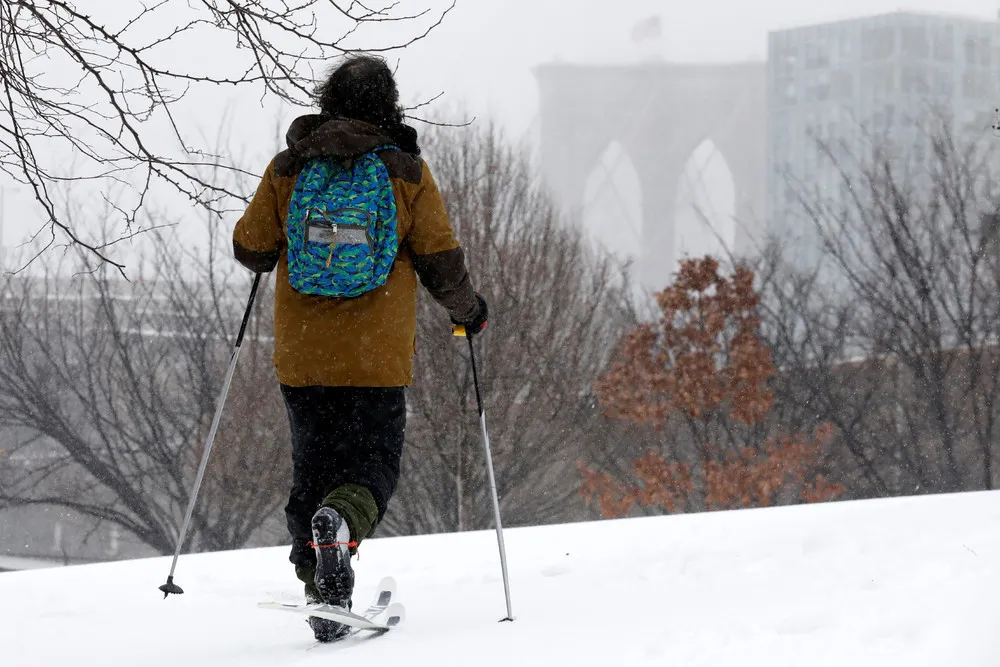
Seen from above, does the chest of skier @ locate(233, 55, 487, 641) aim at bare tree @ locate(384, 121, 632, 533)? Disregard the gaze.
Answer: yes

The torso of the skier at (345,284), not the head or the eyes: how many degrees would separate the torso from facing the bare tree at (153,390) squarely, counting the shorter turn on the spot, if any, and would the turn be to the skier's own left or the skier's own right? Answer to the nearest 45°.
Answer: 0° — they already face it

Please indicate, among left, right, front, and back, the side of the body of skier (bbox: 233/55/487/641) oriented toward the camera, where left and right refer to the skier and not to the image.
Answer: back

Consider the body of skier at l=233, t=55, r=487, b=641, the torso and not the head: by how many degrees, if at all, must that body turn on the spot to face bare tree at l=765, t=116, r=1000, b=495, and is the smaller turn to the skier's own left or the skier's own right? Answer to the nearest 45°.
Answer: approximately 45° to the skier's own right

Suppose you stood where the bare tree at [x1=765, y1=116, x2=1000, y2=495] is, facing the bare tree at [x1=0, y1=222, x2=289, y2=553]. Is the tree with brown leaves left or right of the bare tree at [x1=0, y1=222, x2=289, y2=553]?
left
